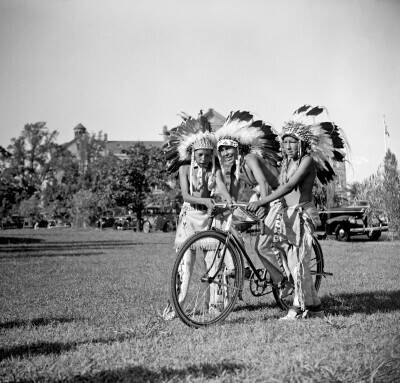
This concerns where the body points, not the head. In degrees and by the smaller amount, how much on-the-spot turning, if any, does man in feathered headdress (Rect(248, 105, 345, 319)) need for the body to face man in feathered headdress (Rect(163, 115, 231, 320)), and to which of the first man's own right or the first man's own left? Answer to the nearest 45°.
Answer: approximately 45° to the first man's own right

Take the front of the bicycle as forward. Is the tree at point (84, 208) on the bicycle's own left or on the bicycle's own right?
on the bicycle's own right

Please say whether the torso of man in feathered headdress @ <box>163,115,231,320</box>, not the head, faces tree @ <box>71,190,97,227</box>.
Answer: no

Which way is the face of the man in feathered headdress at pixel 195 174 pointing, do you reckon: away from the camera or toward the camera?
toward the camera

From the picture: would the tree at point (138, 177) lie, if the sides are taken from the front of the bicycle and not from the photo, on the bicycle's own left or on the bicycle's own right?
on the bicycle's own right

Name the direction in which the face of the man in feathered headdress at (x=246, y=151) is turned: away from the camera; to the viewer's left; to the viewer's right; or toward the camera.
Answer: toward the camera

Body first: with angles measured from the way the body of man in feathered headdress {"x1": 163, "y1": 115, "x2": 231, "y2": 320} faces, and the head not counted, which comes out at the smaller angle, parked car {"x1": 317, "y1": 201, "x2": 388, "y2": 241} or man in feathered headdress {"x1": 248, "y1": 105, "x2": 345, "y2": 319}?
the man in feathered headdress

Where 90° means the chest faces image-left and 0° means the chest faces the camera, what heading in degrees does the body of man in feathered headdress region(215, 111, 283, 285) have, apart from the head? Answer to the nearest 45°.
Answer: approximately 45°

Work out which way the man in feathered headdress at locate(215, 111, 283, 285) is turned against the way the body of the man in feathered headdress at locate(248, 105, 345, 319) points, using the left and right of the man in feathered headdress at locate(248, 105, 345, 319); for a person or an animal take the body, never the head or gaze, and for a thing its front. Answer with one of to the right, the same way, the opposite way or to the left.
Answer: the same way

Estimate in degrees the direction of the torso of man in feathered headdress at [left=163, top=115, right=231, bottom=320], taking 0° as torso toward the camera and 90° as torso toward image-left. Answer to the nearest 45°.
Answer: approximately 315°
